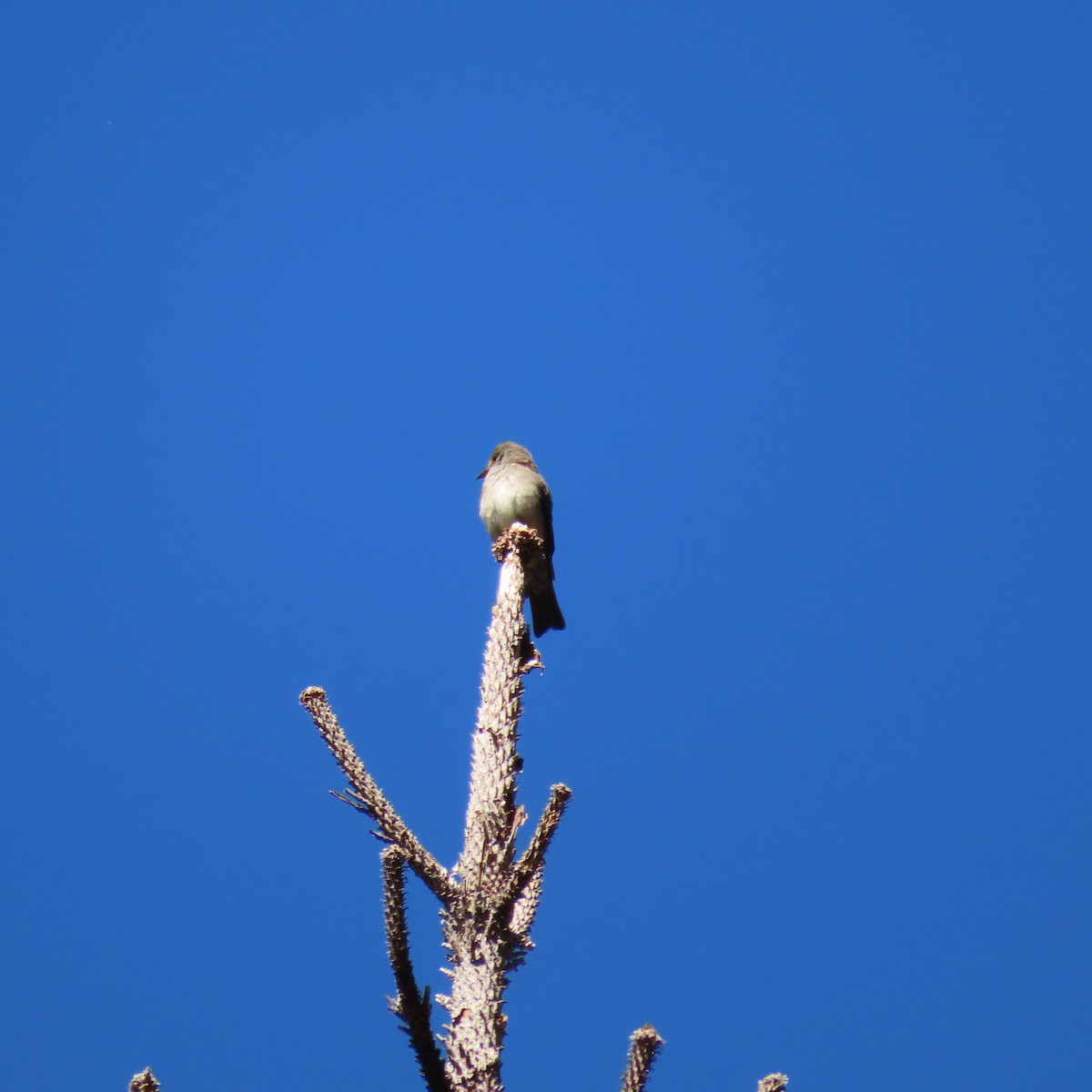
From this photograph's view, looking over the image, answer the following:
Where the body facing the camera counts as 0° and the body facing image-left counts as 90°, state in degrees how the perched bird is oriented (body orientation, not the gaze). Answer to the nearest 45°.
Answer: approximately 45°

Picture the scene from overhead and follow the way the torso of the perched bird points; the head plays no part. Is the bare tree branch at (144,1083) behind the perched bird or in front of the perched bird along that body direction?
in front
